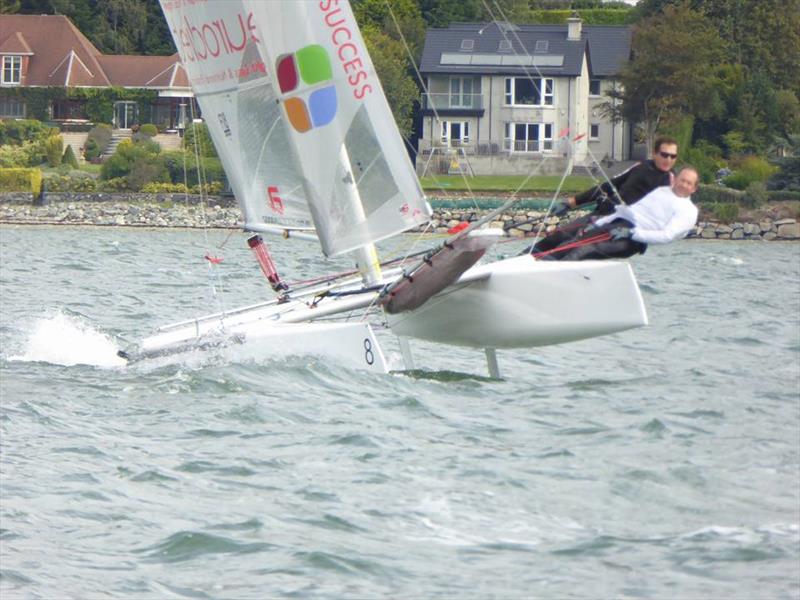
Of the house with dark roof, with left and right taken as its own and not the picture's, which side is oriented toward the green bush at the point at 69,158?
right

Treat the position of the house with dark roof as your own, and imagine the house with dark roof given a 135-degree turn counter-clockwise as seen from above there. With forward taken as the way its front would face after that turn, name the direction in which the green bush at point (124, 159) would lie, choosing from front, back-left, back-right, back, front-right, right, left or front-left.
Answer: back

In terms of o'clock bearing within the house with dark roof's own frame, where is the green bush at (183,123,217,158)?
The green bush is roughly at 2 o'clock from the house with dark roof.

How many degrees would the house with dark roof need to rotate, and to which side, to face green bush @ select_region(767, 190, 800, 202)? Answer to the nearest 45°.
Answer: approximately 45° to its left

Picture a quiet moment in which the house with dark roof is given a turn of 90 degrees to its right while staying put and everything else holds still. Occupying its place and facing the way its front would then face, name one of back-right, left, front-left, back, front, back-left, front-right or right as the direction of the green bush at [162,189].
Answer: front-left

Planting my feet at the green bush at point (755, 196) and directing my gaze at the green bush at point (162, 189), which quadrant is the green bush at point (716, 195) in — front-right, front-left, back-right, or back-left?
front-right

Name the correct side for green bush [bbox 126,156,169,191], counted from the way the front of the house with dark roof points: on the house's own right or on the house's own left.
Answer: on the house's own right

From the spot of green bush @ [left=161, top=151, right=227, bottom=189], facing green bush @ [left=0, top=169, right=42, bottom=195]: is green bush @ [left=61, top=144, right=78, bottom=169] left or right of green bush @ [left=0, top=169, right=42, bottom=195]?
right

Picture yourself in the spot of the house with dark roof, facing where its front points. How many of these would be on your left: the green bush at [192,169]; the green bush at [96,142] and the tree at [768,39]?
1

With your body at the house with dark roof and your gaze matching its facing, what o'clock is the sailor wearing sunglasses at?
The sailor wearing sunglasses is roughly at 12 o'clock from the house with dark roof.

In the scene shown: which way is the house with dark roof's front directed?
toward the camera

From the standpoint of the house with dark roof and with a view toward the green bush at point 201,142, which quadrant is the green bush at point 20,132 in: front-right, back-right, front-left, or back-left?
front-right
